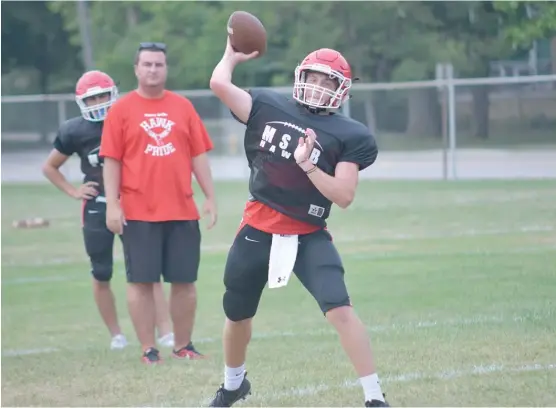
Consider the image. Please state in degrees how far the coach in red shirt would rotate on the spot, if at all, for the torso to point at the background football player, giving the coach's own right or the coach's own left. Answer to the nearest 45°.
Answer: approximately 135° to the coach's own right

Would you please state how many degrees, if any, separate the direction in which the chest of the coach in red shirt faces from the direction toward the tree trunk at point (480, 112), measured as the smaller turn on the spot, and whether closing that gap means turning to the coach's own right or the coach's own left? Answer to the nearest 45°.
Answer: approximately 135° to the coach's own left

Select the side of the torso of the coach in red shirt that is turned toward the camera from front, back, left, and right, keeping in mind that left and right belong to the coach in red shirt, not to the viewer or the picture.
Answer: front
